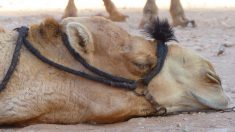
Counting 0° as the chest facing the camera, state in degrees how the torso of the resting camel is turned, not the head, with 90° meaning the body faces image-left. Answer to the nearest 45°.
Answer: approximately 270°
